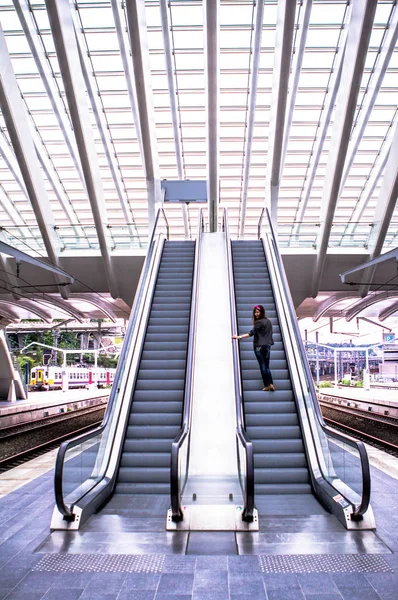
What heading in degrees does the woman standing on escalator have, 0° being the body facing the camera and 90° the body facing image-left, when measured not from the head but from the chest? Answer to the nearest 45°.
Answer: approximately 135°

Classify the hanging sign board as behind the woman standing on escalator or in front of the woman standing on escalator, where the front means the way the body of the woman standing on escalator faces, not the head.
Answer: in front

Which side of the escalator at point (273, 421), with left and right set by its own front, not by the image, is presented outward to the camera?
front

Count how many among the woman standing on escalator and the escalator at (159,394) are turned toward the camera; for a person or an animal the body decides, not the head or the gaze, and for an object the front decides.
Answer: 1

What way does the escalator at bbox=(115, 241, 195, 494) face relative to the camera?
toward the camera
